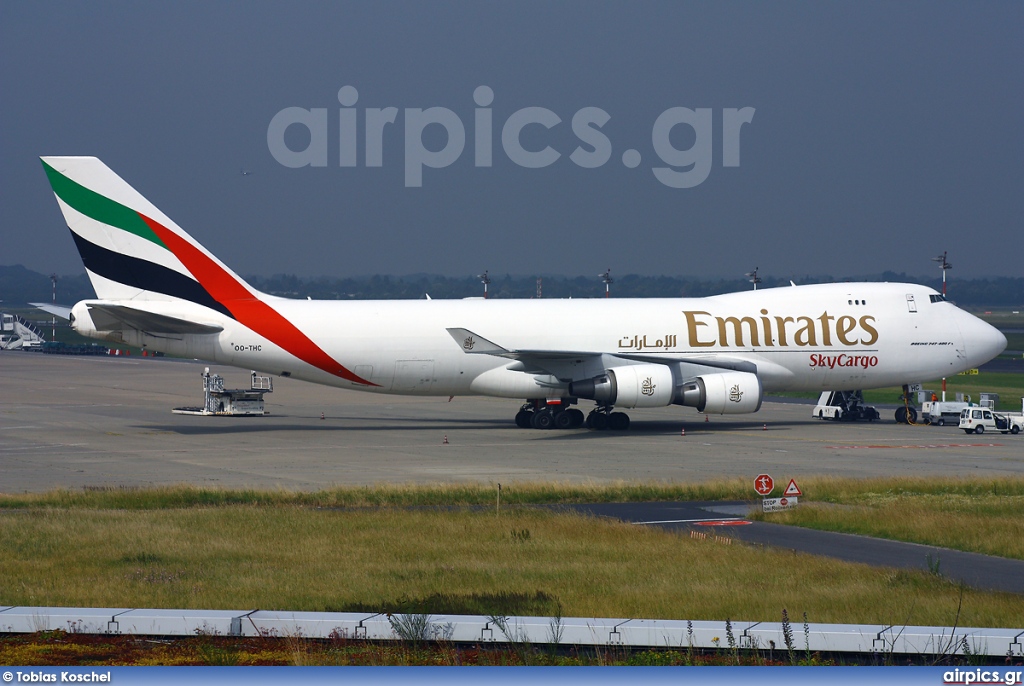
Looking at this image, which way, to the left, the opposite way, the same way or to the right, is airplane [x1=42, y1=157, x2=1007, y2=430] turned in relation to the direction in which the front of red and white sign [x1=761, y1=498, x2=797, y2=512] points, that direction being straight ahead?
to the left

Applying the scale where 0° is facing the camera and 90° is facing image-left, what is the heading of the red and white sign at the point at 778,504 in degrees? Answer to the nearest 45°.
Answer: approximately 0°

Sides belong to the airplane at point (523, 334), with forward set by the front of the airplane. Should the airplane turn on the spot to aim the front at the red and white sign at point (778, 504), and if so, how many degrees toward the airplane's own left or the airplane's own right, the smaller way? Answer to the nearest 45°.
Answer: approximately 90° to the airplane's own right

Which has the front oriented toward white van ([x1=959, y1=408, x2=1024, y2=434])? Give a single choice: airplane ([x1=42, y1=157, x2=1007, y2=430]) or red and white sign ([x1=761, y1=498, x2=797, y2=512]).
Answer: the airplane

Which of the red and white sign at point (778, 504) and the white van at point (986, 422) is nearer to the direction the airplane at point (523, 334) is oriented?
the white van

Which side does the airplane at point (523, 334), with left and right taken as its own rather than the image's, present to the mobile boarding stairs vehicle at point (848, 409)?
front

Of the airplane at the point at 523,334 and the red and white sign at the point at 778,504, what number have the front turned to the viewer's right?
1

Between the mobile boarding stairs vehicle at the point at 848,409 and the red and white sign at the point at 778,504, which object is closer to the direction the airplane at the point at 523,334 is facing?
the mobile boarding stairs vehicle

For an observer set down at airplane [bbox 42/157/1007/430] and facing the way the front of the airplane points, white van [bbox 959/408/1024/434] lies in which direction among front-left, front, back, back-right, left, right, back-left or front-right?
front

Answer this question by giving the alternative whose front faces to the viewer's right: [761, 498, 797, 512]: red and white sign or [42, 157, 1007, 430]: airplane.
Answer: the airplane

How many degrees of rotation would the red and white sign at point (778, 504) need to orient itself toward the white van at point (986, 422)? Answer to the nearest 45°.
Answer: approximately 180°

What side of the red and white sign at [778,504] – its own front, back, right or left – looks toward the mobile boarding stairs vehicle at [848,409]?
back

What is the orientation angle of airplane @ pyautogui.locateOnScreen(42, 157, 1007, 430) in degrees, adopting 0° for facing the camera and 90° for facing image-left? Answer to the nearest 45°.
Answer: approximately 270°
